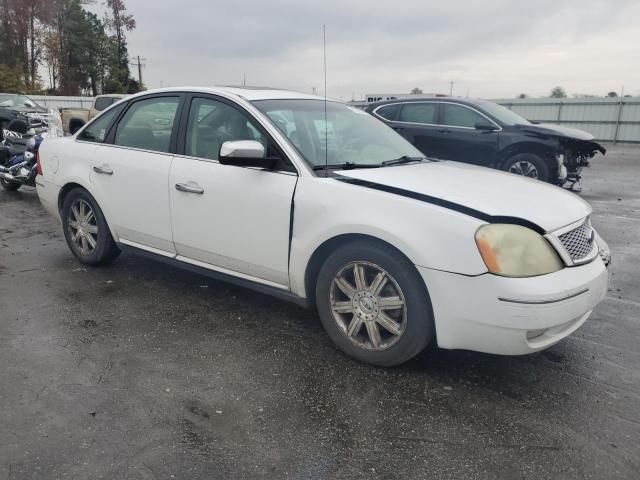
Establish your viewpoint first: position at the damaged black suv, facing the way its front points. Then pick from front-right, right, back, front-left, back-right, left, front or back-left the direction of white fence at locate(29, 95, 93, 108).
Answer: back

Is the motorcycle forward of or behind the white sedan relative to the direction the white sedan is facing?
behind

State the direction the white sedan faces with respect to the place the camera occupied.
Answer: facing the viewer and to the right of the viewer

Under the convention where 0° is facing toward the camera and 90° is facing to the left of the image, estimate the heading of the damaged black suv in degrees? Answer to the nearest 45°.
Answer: approximately 315°

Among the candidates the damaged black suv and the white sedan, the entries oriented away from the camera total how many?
0

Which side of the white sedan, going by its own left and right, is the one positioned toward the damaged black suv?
left
